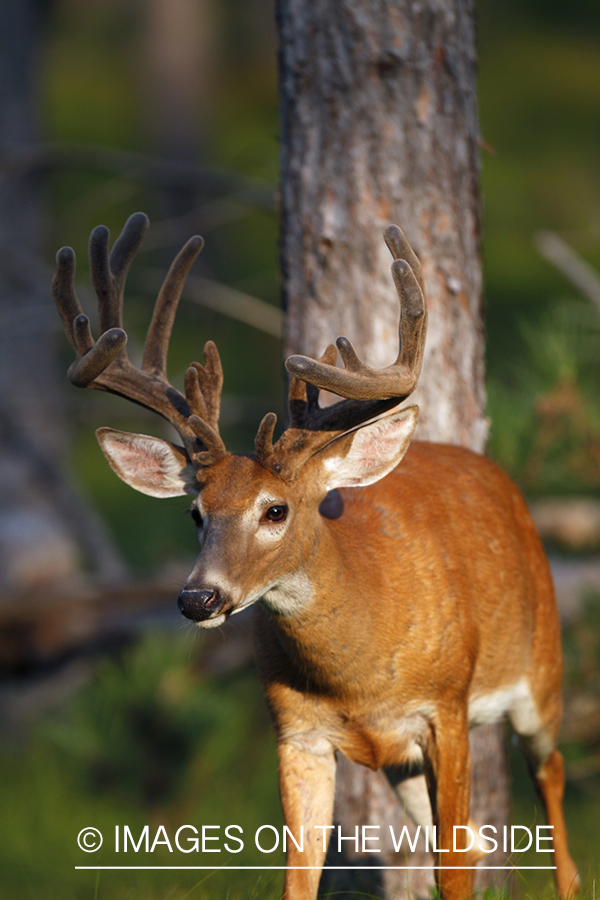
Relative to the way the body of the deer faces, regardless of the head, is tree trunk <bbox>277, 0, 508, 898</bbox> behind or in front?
behind

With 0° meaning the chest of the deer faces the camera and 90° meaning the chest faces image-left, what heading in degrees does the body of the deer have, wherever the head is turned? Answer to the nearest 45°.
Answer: approximately 45°

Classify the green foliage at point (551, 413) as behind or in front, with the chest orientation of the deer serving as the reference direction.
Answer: behind
